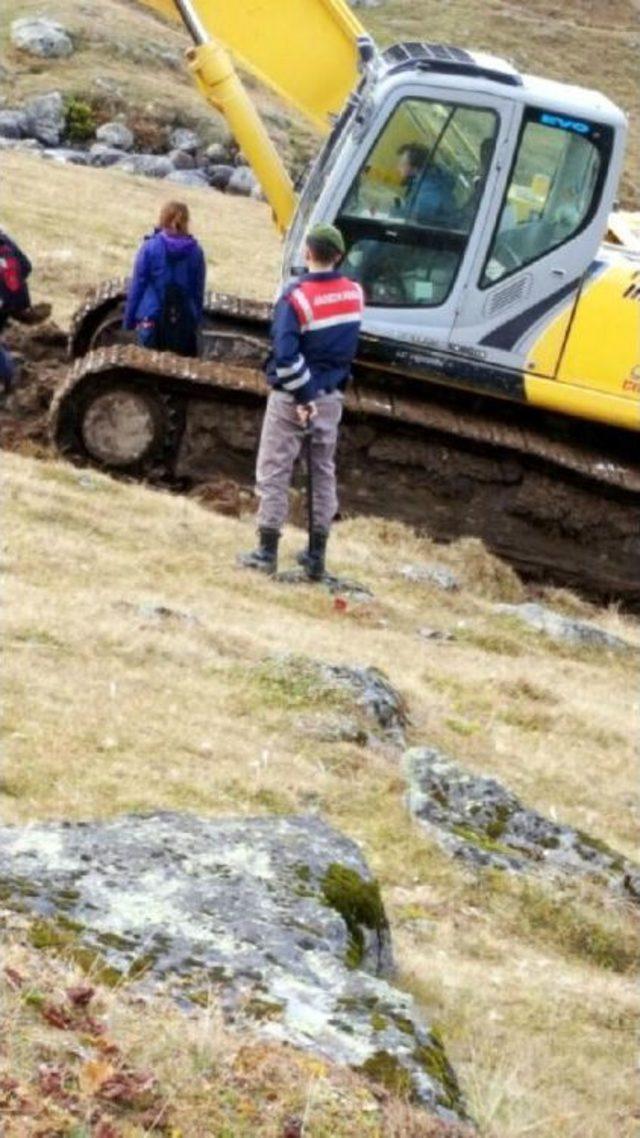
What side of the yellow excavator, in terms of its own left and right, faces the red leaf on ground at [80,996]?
left

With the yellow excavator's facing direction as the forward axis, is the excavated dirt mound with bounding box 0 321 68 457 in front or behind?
in front

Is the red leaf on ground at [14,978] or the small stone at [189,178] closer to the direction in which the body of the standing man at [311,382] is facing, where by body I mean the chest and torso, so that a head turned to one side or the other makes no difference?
the small stone

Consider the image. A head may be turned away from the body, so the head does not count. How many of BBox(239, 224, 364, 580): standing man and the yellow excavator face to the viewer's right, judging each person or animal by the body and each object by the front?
0

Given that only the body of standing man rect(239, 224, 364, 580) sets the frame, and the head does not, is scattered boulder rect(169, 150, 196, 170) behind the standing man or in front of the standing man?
in front

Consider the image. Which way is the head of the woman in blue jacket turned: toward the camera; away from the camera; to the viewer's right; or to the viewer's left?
away from the camera

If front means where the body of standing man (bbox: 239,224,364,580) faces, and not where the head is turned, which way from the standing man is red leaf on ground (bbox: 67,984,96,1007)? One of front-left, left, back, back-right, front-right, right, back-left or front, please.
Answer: back-left

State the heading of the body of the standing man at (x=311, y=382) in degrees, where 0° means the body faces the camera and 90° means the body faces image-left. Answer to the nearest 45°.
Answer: approximately 135°

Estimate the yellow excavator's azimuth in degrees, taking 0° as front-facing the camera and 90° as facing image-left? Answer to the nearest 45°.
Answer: approximately 90°

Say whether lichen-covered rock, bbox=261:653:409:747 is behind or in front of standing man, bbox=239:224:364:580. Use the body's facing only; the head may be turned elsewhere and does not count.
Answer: behind

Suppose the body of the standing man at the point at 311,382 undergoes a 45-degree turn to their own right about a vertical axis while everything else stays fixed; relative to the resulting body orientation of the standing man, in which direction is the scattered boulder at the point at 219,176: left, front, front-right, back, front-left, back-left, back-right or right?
front
